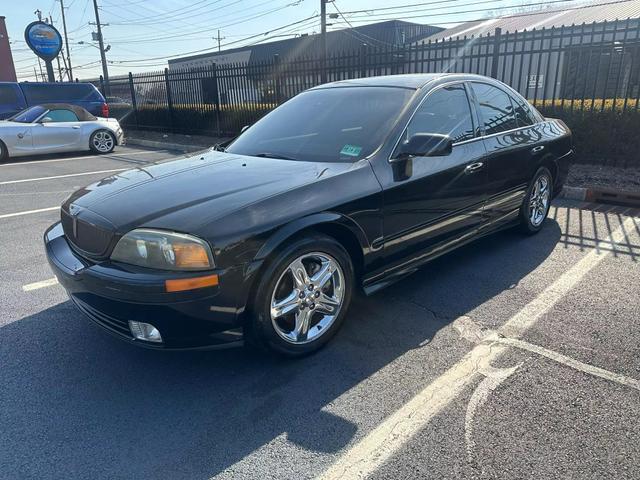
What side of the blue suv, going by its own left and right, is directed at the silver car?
left

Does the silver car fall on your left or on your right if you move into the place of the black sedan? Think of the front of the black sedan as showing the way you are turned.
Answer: on your right

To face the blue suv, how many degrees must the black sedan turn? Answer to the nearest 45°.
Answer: approximately 90° to its right

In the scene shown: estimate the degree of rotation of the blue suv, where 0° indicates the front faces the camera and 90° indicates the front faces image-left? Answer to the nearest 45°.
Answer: approximately 90°

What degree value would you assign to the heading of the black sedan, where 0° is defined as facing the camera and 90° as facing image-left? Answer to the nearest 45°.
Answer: approximately 45°

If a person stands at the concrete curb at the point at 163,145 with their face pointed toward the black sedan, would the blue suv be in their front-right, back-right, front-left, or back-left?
back-right

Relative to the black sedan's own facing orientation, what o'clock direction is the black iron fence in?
The black iron fence is roughly at 5 o'clock from the black sedan.

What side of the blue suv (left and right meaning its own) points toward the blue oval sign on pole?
right

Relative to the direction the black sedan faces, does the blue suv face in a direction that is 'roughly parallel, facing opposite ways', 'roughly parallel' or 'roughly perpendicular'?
roughly parallel
